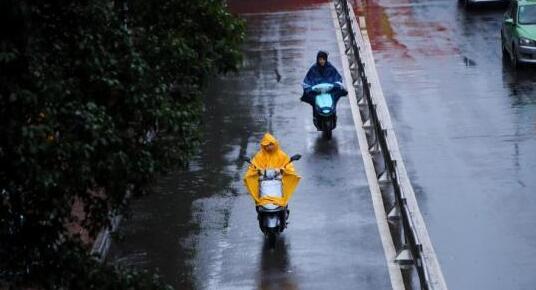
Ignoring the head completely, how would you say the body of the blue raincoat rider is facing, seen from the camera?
toward the camera

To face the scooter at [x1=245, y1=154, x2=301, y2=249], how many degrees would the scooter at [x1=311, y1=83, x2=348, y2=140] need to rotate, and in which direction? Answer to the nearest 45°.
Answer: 0° — it already faces it

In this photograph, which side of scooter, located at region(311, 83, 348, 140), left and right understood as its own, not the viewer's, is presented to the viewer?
front

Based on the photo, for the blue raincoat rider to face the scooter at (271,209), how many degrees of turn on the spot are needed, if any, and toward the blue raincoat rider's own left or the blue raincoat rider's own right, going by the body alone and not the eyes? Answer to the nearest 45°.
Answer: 0° — they already face it
